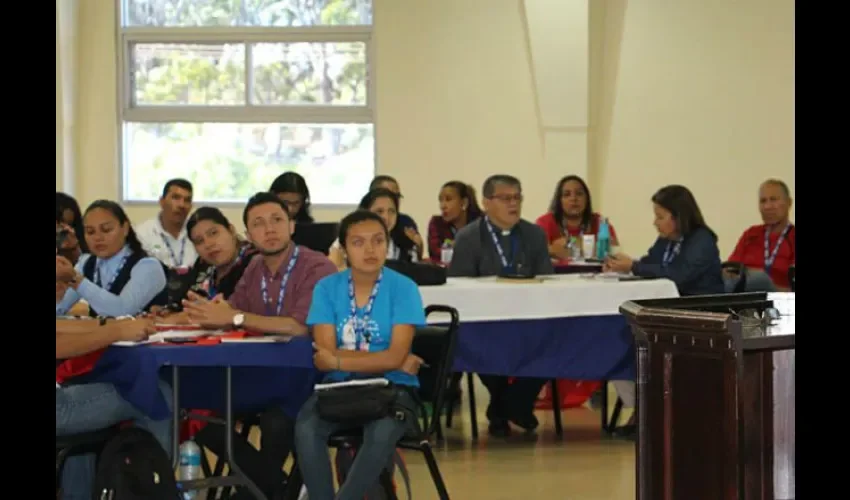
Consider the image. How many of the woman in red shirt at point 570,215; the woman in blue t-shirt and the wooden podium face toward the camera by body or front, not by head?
2

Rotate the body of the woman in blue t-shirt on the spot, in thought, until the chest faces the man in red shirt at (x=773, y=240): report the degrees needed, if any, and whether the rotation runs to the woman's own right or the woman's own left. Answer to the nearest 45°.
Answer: approximately 135° to the woman's own left

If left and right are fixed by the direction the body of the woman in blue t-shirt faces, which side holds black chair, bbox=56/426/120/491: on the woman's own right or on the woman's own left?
on the woman's own right

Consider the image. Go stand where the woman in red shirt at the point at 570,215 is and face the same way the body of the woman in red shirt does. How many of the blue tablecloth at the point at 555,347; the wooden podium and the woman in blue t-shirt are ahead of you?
3

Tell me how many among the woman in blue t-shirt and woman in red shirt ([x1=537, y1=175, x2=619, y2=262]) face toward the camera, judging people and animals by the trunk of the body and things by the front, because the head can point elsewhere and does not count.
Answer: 2

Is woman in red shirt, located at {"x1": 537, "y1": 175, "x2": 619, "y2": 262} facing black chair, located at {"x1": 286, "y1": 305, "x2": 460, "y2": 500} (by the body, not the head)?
yes

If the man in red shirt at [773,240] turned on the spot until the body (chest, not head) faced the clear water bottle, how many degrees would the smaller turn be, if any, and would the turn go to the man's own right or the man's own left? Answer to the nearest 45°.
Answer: approximately 45° to the man's own right

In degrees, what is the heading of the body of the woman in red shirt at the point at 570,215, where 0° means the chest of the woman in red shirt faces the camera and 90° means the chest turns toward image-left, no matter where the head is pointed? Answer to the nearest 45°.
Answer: approximately 0°

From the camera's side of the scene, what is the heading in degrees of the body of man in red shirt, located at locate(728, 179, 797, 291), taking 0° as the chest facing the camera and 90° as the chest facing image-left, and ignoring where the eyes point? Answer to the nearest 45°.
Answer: approximately 45°

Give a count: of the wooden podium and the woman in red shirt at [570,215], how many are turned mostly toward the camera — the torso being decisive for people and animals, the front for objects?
1
